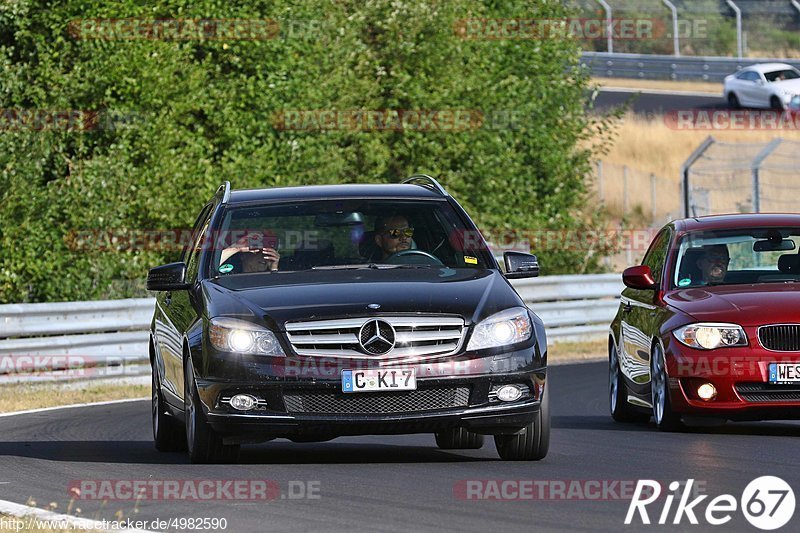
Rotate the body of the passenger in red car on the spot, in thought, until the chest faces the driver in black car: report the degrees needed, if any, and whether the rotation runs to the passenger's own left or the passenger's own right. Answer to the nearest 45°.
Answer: approximately 45° to the passenger's own right

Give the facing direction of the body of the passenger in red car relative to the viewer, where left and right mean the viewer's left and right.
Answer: facing the viewer

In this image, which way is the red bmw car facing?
toward the camera

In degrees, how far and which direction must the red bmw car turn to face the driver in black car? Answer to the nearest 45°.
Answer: approximately 45° to its right

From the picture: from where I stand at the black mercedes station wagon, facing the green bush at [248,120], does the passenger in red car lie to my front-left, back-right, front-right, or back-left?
front-right

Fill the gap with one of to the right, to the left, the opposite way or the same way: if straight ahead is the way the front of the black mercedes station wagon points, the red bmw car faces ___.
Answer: the same way

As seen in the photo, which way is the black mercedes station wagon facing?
toward the camera

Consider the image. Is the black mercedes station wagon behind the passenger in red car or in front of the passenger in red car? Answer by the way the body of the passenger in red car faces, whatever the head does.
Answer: in front

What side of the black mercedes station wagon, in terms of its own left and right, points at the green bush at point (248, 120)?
back

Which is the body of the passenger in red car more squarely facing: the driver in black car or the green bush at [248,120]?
the driver in black car

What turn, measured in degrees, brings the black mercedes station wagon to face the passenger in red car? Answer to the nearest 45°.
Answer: approximately 135° to its left

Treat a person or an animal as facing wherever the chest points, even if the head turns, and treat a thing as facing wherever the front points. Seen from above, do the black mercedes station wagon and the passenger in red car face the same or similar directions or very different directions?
same or similar directions

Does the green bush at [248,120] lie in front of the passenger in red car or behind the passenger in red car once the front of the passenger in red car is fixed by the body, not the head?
behind

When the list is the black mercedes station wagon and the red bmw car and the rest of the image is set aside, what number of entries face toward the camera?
2

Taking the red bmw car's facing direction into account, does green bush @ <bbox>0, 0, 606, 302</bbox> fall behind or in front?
behind

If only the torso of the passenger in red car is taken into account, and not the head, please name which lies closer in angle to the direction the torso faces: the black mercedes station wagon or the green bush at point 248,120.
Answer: the black mercedes station wagon

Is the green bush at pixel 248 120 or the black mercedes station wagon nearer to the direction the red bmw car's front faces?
the black mercedes station wagon

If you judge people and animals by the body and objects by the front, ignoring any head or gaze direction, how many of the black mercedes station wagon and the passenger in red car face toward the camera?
2
